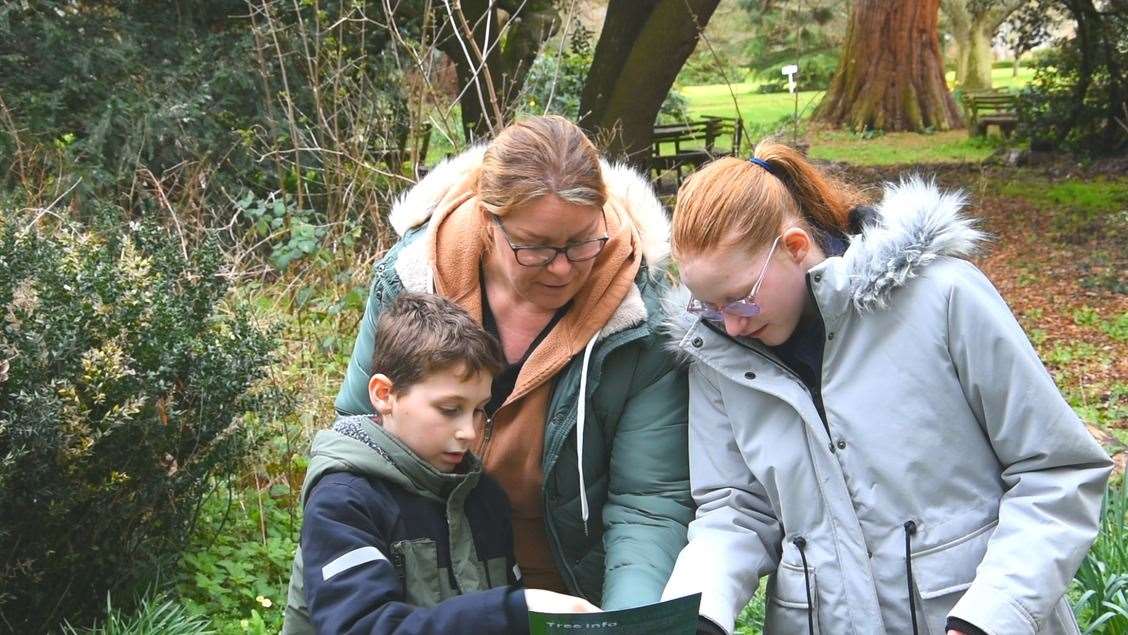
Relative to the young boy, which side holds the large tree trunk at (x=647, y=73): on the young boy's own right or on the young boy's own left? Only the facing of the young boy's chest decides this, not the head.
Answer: on the young boy's own left

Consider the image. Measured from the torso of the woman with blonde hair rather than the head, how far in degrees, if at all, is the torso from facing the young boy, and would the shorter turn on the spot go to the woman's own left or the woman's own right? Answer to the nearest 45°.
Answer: approximately 45° to the woman's own right

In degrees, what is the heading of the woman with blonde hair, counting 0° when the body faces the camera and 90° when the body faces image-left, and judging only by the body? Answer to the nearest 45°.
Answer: approximately 0°

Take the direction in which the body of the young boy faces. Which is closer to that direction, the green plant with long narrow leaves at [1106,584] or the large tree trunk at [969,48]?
the green plant with long narrow leaves

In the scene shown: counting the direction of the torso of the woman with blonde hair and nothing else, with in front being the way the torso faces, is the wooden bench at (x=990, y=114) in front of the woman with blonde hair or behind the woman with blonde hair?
behind

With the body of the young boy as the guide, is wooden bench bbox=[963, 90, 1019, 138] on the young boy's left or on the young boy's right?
on the young boy's left

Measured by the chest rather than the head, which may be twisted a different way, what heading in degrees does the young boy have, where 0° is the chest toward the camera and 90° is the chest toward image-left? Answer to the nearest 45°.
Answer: approximately 315°

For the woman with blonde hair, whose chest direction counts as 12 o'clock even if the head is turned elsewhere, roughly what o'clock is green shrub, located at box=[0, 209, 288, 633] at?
The green shrub is roughly at 4 o'clock from the woman with blonde hair.

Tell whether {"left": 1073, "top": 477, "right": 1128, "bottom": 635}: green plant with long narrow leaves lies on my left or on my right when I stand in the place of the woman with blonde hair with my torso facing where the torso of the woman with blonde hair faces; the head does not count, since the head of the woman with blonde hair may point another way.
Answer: on my left
